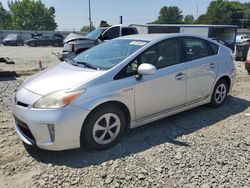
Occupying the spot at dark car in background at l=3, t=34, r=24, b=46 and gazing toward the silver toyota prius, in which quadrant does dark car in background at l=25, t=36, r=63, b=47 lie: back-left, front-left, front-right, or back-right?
front-left

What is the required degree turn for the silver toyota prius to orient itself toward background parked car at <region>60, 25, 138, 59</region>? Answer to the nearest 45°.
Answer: approximately 135° to its right

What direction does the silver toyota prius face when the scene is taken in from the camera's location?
facing the viewer and to the left of the viewer

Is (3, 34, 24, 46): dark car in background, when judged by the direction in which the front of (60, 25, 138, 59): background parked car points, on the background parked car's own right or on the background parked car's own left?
on the background parked car's own right

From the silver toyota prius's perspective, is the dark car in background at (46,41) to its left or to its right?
on its right

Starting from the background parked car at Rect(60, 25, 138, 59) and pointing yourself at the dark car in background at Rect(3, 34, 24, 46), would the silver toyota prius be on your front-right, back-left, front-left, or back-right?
back-left

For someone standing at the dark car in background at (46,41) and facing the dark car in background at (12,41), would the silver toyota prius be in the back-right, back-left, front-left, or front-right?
back-left

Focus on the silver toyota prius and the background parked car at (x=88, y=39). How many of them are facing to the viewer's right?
0

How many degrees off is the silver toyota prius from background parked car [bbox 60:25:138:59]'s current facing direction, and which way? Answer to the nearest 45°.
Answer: approximately 45° to its left
